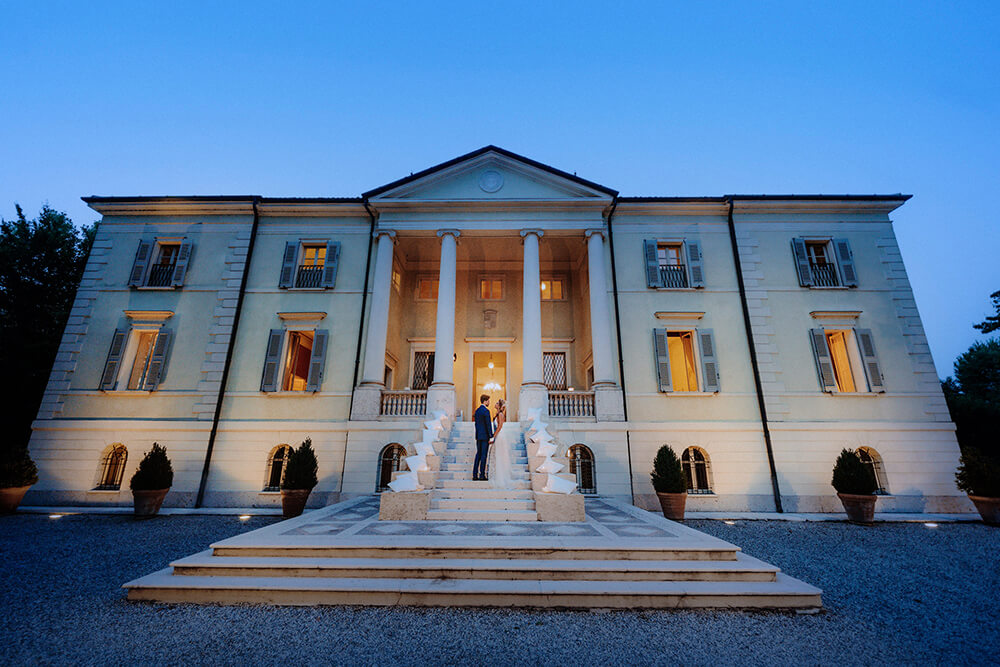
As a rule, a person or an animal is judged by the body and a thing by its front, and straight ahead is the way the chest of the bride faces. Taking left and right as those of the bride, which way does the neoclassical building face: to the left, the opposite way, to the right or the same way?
to the left

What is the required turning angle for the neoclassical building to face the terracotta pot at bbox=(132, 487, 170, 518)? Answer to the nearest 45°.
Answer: approximately 90° to its right

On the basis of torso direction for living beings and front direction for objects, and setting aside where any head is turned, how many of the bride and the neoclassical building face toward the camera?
1

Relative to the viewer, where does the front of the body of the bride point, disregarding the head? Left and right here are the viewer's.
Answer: facing to the left of the viewer

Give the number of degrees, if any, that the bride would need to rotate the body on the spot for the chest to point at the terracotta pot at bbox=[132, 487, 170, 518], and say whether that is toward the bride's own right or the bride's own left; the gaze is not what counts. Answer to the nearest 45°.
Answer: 0° — they already face it

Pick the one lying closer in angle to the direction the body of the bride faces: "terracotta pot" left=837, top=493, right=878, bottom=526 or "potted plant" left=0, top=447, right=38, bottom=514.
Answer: the potted plant

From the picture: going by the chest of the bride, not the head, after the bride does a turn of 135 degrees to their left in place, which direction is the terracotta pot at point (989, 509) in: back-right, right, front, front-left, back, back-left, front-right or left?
front-left

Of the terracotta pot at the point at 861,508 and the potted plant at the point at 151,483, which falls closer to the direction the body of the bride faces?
the potted plant
